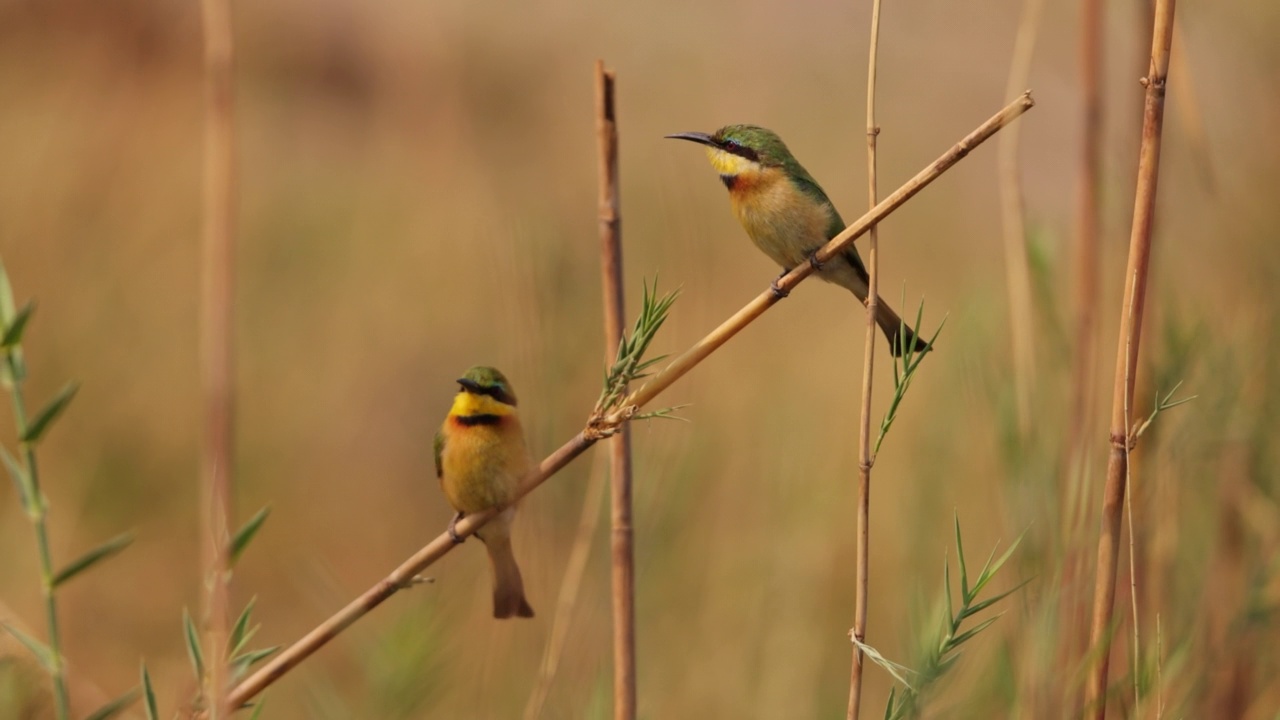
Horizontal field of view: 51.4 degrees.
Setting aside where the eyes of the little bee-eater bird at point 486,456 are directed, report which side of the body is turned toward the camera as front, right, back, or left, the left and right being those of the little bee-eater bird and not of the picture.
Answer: front

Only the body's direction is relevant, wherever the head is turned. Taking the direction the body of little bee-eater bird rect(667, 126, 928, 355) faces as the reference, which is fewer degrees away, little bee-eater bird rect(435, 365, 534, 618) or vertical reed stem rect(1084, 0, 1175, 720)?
the little bee-eater bird

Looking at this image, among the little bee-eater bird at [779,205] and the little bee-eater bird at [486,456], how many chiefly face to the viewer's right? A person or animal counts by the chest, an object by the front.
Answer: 0

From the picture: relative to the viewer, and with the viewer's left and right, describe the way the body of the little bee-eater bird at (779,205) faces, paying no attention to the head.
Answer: facing the viewer and to the left of the viewer

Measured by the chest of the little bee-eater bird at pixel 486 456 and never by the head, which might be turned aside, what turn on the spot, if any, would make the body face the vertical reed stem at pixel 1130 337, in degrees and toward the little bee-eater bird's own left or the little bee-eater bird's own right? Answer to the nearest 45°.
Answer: approximately 45° to the little bee-eater bird's own left

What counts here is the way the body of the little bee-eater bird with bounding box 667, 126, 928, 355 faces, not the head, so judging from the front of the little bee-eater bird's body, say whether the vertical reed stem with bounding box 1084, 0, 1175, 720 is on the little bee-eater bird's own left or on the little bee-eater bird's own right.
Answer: on the little bee-eater bird's own left
